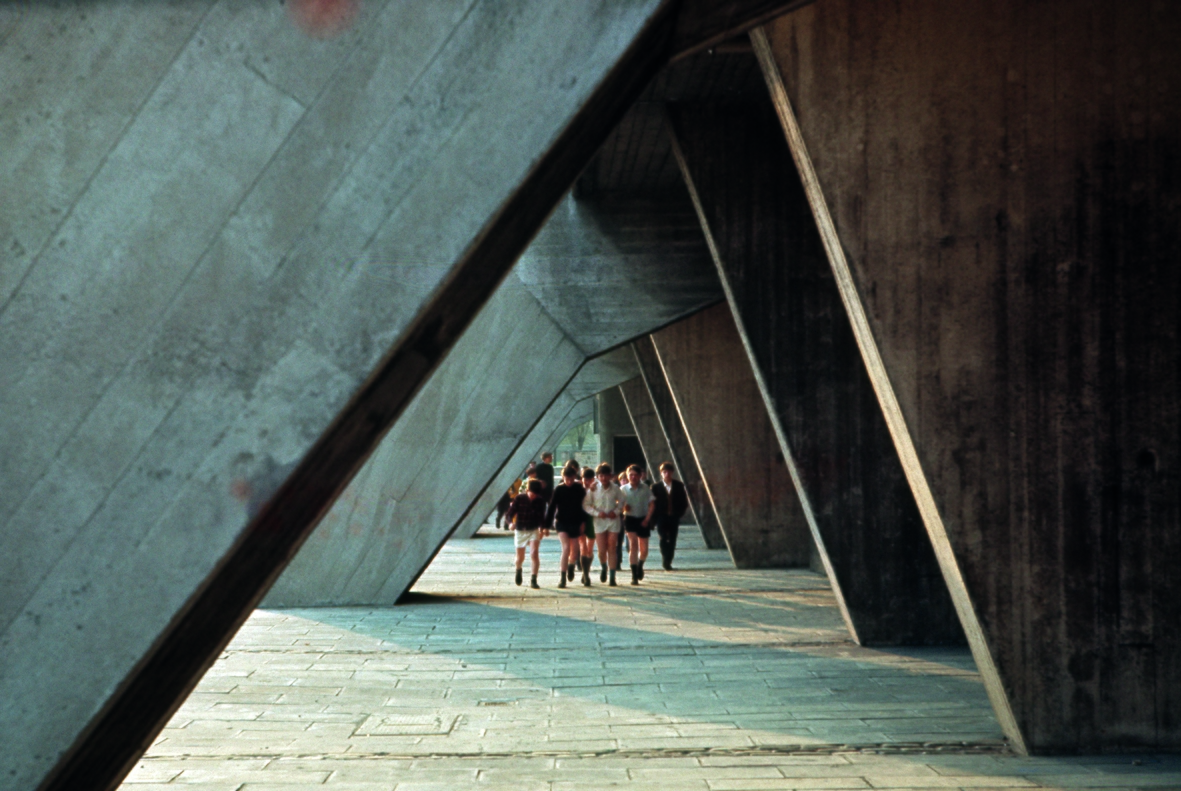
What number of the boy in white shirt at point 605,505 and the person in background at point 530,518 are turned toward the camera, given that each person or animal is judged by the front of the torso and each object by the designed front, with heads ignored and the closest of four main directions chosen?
2

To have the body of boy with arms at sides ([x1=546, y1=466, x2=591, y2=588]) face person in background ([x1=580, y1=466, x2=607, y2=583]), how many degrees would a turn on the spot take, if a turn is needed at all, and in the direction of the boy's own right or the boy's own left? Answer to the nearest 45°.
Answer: approximately 135° to the boy's own left

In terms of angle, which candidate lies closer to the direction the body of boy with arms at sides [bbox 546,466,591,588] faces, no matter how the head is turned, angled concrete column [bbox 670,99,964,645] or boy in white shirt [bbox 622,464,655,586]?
the angled concrete column

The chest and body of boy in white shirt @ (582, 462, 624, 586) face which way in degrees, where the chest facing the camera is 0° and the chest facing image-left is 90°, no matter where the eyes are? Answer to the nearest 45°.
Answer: approximately 0°
